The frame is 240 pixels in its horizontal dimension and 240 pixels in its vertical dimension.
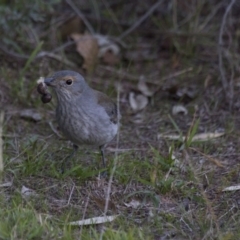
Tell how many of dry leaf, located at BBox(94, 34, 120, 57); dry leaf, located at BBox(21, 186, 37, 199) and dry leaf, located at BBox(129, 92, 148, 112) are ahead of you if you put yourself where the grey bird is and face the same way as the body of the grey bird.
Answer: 1

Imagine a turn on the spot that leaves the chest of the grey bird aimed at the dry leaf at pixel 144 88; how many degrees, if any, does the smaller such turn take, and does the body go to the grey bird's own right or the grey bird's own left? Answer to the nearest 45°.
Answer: approximately 180°

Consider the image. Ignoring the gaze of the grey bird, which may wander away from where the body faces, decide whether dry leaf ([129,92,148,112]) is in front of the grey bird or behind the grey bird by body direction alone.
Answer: behind

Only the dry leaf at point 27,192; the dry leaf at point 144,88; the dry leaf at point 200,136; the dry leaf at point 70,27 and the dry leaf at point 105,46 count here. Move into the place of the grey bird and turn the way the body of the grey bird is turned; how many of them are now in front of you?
1

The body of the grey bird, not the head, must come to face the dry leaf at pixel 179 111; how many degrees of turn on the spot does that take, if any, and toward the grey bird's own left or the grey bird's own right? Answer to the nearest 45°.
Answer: approximately 180°

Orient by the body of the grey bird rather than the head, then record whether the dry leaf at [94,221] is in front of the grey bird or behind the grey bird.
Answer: in front

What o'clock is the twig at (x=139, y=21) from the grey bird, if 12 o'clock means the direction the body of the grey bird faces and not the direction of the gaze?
The twig is roughly at 5 o'clock from the grey bird.

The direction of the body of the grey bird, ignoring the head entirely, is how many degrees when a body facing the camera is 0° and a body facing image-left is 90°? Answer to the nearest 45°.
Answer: approximately 45°

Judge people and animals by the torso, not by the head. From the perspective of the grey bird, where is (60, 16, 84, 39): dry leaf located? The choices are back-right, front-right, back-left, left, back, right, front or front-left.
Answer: back-right

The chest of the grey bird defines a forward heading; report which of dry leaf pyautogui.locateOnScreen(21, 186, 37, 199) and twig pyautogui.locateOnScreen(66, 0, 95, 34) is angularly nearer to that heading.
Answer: the dry leaf

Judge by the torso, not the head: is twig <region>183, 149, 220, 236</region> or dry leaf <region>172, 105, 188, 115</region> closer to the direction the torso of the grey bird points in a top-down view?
the twig
